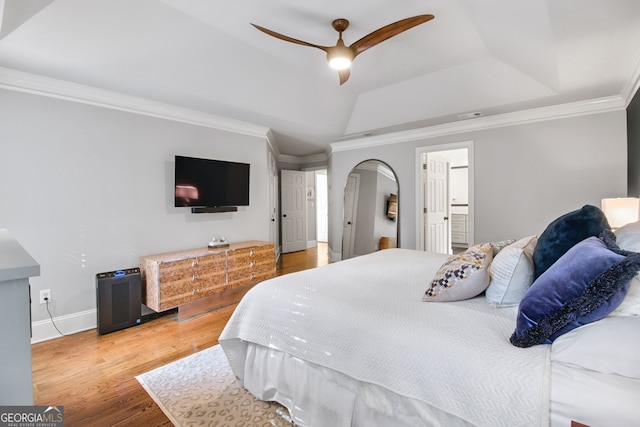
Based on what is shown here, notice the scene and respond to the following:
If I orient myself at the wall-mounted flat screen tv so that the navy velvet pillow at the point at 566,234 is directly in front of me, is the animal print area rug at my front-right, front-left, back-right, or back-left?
front-right

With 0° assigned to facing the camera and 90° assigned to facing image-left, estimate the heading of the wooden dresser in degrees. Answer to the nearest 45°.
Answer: approximately 315°

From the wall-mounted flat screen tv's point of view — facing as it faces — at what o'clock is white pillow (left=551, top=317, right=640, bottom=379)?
The white pillow is roughly at 1 o'clock from the wall-mounted flat screen tv.

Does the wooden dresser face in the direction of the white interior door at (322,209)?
no

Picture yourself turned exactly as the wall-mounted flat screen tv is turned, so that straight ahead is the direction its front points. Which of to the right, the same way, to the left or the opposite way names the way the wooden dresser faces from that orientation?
the same way

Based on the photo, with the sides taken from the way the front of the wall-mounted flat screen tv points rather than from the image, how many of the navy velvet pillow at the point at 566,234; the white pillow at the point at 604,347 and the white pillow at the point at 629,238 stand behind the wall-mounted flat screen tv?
0

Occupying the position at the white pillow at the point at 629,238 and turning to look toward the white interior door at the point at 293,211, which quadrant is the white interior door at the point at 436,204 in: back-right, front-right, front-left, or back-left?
front-right

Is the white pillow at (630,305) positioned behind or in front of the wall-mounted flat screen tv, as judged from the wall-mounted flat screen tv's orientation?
in front

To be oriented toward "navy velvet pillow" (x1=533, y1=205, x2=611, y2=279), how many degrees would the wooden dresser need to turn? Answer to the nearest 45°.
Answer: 0° — it already faces it

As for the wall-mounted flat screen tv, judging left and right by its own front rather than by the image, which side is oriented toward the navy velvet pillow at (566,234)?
front

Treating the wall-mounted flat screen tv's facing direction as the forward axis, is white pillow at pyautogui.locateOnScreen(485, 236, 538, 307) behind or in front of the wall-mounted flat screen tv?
in front

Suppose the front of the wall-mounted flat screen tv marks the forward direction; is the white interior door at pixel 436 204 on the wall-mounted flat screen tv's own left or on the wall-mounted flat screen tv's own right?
on the wall-mounted flat screen tv's own left

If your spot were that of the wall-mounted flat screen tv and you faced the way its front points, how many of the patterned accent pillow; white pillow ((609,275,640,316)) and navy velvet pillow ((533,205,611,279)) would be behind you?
0

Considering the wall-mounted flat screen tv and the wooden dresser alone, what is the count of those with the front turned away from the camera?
0

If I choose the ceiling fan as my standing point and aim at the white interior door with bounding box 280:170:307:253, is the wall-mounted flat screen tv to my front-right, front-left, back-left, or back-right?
front-left

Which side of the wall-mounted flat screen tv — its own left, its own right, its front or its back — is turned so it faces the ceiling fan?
front

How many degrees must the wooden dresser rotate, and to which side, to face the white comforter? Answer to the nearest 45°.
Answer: approximately 45° to its right

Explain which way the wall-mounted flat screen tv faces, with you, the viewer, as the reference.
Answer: facing the viewer and to the right of the viewer
